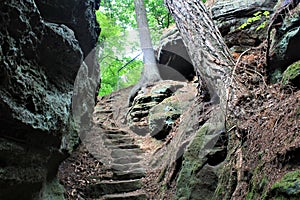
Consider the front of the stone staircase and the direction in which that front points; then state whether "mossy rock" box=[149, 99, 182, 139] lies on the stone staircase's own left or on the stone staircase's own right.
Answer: on the stone staircase's own left

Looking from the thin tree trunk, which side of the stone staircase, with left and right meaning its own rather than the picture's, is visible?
back

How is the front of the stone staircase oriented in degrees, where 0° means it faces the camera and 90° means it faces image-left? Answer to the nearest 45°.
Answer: approximately 0°
